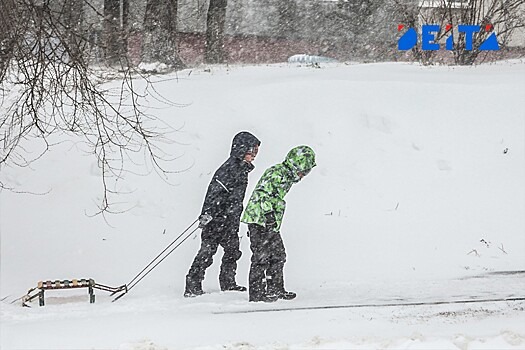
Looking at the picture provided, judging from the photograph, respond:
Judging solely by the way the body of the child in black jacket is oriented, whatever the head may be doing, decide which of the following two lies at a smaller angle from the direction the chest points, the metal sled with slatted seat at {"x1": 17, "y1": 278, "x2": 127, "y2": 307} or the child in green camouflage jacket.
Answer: the child in green camouflage jacket

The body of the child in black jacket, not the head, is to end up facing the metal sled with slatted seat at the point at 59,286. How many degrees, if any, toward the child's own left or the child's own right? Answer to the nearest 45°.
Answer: approximately 180°

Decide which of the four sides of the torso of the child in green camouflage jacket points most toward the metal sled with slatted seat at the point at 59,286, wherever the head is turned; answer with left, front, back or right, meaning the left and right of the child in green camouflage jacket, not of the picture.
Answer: back

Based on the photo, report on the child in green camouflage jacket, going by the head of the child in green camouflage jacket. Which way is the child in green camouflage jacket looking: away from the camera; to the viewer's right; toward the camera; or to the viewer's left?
to the viewer's right

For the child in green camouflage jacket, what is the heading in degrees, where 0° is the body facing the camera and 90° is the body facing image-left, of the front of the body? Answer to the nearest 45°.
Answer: approximately 270°

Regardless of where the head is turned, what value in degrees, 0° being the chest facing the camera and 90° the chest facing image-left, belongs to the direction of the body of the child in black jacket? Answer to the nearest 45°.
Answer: approximately 270°

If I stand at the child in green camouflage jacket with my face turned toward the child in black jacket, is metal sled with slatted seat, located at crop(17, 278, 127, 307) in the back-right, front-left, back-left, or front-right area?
front-left

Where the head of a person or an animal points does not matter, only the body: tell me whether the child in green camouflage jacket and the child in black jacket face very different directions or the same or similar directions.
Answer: same or similar directions
